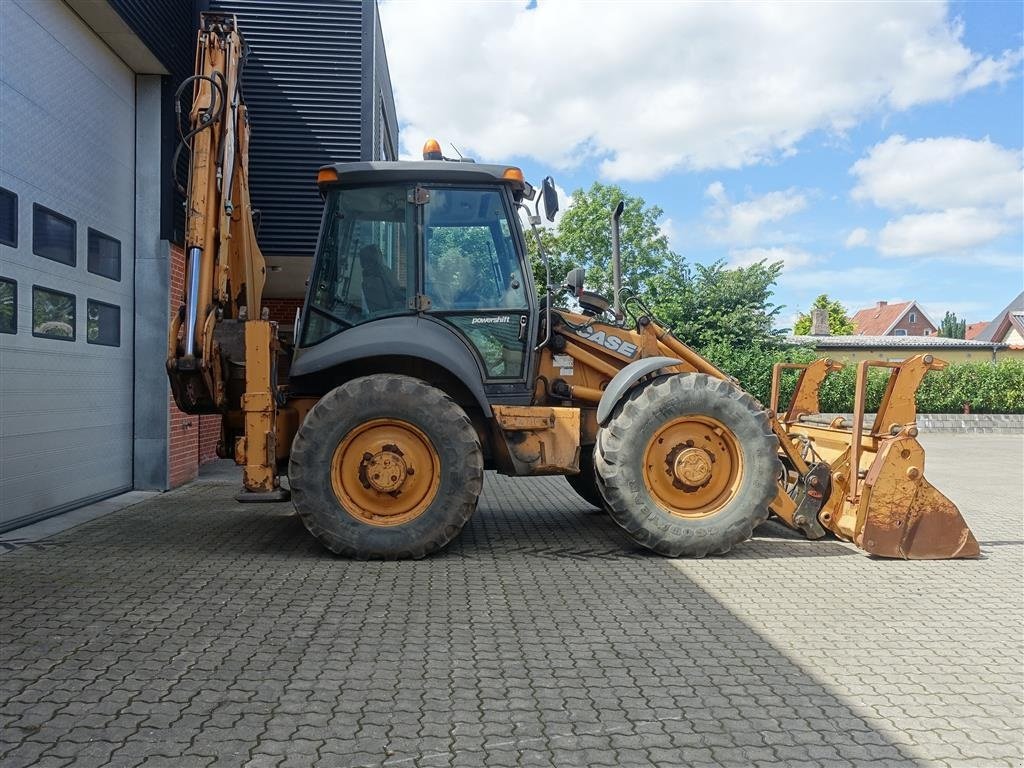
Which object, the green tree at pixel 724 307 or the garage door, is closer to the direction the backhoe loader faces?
the green tree

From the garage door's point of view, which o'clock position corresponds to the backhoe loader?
The backhoe loader is roughly at 12 o'clock from the garage door.

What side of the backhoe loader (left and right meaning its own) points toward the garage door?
back

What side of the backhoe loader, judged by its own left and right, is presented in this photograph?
right

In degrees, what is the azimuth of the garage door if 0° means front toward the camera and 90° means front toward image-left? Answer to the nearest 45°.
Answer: approximately 315°

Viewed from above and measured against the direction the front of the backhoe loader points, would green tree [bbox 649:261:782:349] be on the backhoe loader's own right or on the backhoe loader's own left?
on the backhoe loader's own left

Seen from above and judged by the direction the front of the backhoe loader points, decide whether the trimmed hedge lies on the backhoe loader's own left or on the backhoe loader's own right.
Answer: on the backhoe loader's own left
